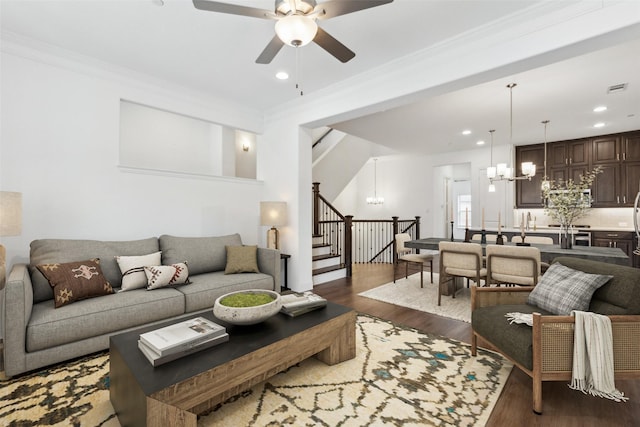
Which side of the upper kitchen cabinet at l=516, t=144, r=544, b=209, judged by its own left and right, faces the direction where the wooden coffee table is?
front

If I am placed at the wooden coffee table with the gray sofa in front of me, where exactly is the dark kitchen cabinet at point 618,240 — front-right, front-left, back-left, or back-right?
back-right

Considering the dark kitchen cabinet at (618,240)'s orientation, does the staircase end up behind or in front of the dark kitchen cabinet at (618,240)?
in front

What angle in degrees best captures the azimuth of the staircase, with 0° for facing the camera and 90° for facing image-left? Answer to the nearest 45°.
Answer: approximately 315°

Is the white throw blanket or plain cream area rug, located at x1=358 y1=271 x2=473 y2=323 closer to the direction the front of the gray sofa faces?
the white throw blanket

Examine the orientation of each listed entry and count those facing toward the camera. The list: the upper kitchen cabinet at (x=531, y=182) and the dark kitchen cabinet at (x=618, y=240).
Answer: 2

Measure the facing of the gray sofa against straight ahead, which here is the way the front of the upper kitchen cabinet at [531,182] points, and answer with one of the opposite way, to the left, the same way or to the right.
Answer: to the left

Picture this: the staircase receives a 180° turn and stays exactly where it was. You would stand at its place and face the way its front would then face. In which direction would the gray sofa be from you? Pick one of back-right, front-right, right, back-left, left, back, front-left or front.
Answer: left

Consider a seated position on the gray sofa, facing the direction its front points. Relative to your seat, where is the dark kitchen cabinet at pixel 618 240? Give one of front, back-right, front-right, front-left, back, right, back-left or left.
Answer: front-left

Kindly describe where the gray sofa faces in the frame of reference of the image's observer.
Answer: facing the viewer and to the right of the viewer

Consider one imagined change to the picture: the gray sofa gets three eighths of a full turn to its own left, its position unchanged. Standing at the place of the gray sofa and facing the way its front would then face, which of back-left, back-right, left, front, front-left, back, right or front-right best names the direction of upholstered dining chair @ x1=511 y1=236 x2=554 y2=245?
right

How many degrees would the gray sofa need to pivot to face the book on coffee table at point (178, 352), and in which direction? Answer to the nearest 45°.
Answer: approximately 45° to its right

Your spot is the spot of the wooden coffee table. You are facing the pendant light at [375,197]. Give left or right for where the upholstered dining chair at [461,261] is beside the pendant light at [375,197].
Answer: right

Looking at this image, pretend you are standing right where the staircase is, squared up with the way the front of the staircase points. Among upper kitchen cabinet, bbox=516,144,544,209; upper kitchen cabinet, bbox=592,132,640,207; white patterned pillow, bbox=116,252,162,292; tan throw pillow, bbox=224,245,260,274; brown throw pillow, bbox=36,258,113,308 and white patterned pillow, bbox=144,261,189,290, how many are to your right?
4

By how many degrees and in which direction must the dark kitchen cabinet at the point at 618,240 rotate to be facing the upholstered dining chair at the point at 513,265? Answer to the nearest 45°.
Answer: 0° — it already faces it

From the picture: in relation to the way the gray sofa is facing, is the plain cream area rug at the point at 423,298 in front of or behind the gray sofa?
in front

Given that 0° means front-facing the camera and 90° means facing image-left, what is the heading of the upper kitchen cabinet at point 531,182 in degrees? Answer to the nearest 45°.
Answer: approximately 0°
